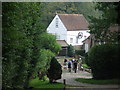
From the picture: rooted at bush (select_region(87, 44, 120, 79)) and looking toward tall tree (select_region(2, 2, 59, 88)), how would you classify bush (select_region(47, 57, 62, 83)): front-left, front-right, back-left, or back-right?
front-right
